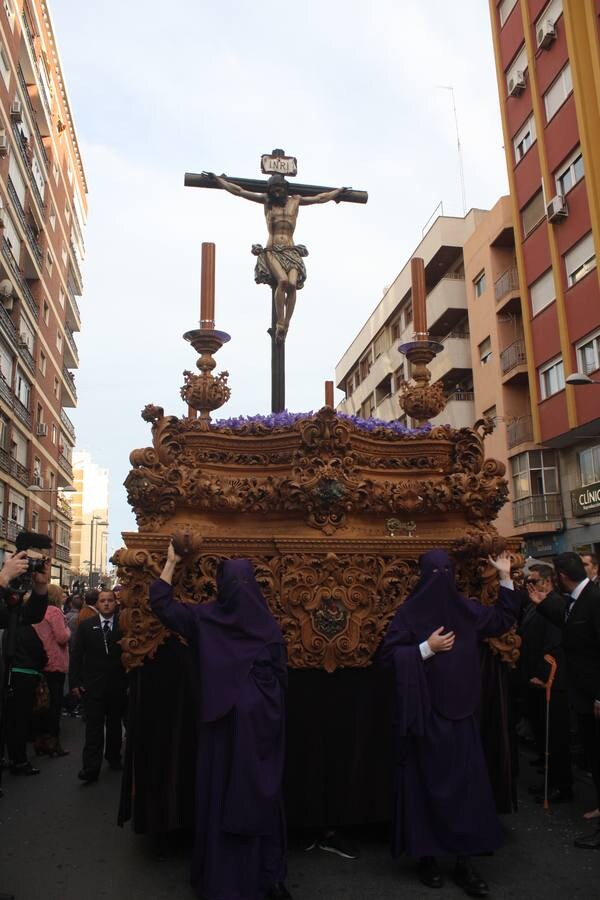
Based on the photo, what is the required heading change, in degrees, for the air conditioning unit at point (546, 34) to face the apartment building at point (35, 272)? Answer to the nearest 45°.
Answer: approximately 45° to its right

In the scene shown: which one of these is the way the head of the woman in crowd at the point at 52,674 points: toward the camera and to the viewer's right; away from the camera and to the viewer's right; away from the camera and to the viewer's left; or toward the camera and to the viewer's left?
away from the camera and to the viewer's right

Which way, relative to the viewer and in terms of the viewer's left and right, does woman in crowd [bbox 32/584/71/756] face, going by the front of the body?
facing to the right of the viewer

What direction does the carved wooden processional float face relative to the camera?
toward the camera

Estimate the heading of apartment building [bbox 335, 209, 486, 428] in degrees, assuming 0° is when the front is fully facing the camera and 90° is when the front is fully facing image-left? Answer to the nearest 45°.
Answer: approximately 45°

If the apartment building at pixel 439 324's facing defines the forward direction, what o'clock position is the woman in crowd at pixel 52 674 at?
The woman in crowd is roughly at 11 o'clock from the apartment building.

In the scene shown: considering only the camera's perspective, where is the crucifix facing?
facing the viewer

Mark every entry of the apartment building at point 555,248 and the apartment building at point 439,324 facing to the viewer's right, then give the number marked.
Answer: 0

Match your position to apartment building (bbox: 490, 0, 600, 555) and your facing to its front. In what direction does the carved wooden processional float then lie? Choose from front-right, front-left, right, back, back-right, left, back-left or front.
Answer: front-left

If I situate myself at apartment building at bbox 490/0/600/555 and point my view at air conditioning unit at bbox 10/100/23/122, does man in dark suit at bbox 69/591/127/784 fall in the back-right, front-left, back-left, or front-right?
front-left

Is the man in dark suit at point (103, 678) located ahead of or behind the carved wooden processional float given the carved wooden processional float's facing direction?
behind

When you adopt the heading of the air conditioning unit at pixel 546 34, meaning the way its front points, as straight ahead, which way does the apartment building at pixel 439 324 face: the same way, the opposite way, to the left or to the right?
the same way

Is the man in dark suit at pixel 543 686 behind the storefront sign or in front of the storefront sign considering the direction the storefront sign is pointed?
in front

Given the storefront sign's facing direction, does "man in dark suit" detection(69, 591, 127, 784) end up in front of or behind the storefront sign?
in front

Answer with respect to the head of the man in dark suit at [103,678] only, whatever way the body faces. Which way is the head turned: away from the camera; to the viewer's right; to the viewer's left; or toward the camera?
toward the camera

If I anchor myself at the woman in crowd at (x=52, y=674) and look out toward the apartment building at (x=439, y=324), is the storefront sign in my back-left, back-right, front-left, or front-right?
front-right

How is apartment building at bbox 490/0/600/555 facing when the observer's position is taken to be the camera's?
facing the viewer and to the left of the viewer
